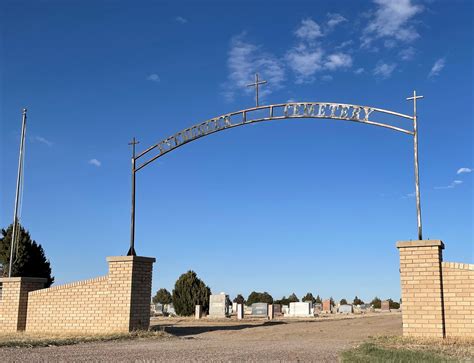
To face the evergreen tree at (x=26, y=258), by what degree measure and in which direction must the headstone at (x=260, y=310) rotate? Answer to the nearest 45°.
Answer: approximately 45° to its right

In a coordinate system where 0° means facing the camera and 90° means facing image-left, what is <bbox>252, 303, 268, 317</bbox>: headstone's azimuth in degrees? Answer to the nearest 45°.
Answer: approximately 0°

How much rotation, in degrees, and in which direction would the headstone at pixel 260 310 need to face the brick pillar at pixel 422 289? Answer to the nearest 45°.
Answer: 0° — it already faces it

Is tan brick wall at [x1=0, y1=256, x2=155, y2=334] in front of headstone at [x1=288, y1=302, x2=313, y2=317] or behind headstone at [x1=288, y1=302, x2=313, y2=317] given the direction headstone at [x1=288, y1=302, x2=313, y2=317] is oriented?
in front

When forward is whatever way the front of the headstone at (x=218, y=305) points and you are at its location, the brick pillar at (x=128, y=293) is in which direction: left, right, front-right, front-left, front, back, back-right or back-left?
front-left

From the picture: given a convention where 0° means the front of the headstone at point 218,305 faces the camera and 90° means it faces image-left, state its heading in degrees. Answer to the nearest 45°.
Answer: approximately 45°

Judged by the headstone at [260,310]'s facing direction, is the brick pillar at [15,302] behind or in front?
in front

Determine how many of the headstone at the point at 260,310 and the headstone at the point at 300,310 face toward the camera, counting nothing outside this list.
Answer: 2

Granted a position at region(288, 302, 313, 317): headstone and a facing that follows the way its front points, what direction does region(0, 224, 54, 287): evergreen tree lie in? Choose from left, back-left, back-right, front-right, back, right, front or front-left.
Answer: front-right

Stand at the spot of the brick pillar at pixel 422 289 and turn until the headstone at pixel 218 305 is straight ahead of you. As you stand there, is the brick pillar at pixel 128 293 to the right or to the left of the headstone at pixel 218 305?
left

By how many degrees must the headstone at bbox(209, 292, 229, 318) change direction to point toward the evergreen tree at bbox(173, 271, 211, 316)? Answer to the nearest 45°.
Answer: approximately 90° to its right
